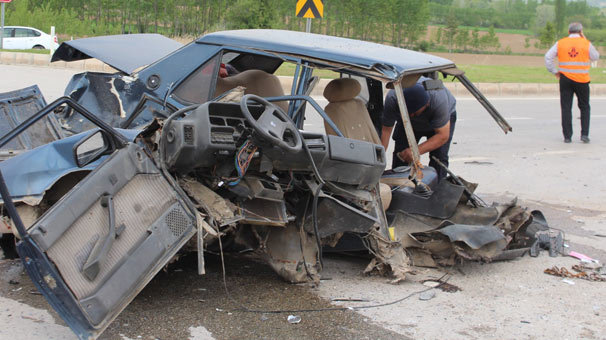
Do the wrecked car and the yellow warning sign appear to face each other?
no

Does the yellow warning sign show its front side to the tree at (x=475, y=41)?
no

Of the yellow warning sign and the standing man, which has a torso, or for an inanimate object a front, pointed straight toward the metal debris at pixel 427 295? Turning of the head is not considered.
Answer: the yellow warning sign

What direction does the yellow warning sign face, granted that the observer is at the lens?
facing the viewer

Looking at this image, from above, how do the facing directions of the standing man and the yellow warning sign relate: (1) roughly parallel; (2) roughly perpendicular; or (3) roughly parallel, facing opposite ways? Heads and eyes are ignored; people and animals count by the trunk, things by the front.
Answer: roughly parallel, facing opposite ways

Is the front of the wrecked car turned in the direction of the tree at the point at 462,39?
no

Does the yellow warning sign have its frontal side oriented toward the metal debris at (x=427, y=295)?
yes

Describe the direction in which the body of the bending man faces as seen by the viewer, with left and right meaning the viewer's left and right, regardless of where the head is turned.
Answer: facing the viewer and to the left of the viewer

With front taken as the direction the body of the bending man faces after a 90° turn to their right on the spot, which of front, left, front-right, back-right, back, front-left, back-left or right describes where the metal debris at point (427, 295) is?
back-left

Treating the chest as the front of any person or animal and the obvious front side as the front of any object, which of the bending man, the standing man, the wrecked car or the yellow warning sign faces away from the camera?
the standing man

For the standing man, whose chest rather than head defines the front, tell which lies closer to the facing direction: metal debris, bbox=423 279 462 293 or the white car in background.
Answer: the white car in background

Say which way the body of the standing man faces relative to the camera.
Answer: away from the camera

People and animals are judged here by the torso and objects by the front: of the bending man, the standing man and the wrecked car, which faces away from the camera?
the standing man
